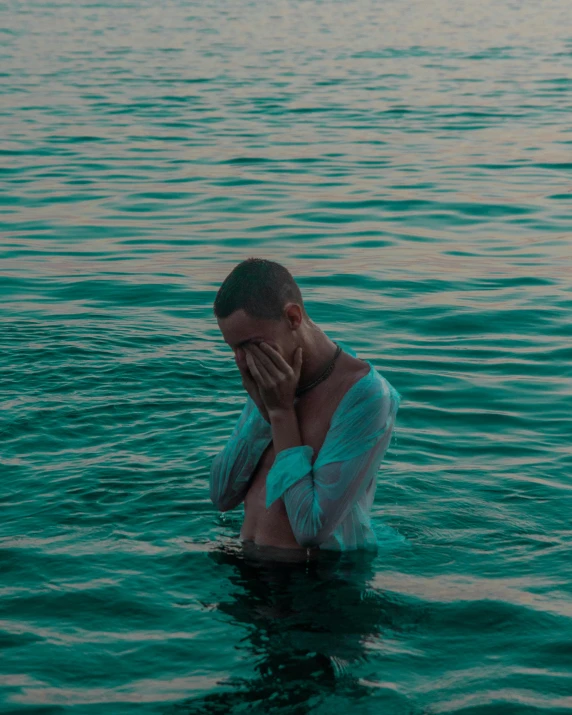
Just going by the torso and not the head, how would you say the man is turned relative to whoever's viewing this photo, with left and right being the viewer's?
facing the viewer and to the left of the viewer

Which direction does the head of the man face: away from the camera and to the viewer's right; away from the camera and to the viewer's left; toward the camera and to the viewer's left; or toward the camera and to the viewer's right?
toward the camera and to the viewer's left
